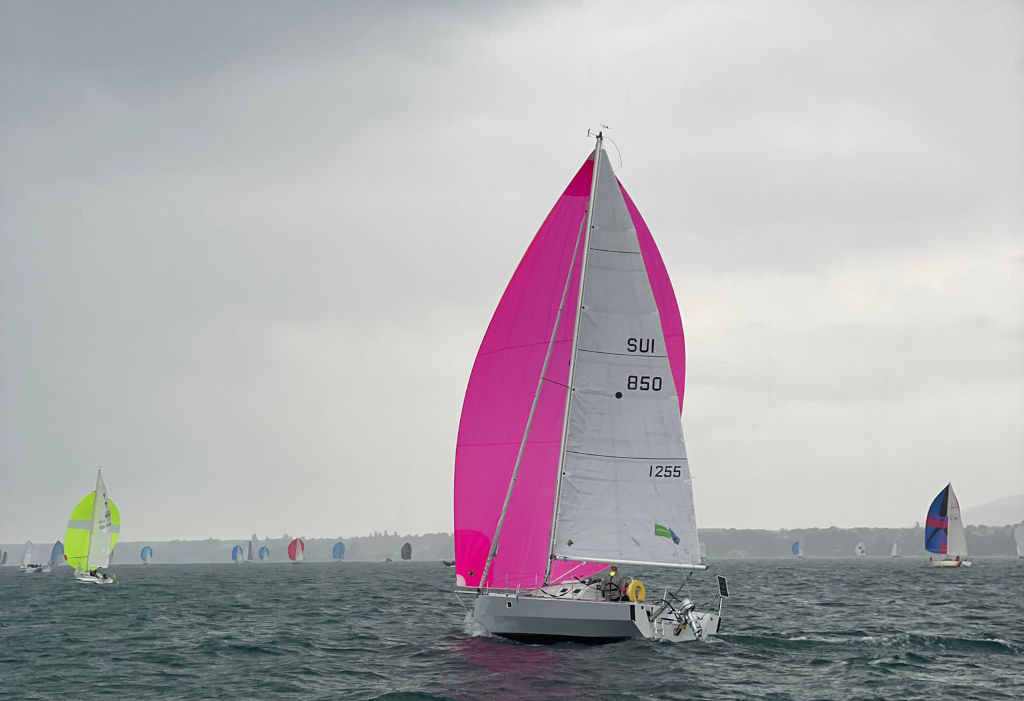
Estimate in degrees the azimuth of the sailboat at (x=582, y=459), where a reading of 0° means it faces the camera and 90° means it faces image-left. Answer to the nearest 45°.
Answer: approximately 135°
